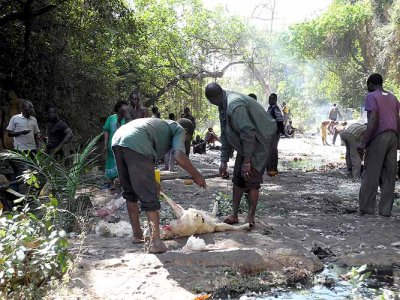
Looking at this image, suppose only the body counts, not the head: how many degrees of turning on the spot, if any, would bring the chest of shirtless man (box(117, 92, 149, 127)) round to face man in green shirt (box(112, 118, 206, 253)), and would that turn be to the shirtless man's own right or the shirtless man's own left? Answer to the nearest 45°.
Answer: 0° — they already face them

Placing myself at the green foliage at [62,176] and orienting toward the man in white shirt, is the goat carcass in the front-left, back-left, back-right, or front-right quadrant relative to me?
back-right

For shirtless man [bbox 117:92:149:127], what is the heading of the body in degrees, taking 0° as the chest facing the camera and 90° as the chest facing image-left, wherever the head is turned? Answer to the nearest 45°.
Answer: approximately 0°

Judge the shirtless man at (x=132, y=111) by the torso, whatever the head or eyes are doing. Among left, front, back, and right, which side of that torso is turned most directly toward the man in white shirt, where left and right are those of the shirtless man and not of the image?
right

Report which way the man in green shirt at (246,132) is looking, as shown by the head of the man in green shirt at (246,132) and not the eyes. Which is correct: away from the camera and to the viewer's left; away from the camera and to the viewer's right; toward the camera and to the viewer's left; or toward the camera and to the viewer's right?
toward the camera and to the viewer's left

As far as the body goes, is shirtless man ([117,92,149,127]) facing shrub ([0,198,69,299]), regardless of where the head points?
yes

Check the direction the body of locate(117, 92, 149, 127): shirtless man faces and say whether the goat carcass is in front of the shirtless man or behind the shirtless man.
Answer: in front

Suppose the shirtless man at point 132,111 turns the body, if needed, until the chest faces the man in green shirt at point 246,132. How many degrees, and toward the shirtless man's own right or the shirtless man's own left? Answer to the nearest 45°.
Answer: approximately 45° to the shirtless man's own left

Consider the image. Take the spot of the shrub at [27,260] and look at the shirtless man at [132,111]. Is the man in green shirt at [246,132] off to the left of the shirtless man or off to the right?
right

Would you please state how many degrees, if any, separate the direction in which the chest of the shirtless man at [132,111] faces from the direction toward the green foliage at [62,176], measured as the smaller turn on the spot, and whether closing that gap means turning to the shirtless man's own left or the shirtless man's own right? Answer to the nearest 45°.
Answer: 0° — they already face it
